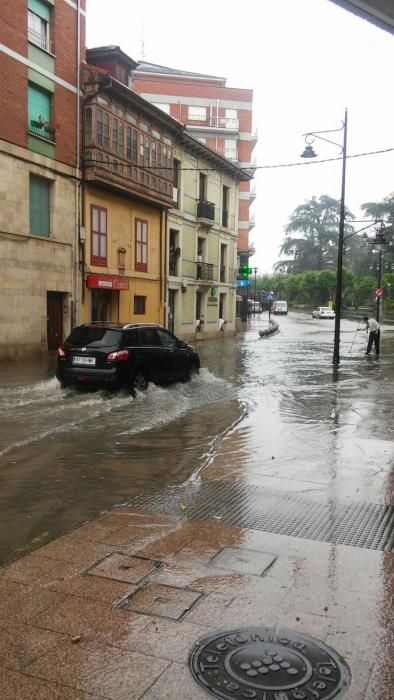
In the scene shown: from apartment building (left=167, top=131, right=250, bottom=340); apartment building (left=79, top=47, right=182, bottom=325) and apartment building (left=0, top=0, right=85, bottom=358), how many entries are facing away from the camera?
0

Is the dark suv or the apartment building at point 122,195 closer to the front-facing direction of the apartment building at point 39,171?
the dark suv

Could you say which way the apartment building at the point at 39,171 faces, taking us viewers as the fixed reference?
facing the viewer and to the right of the viewer

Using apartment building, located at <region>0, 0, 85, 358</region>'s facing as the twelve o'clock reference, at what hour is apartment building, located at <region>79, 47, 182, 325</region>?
apartment building, located at <region>79, 47, 182, 325</region> is roughly at 9 o'clock from apartment building, located at <region>0, 0, 85, 358</region>.

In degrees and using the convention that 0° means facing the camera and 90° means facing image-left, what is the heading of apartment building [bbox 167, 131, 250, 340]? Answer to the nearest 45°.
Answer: approximately 315°

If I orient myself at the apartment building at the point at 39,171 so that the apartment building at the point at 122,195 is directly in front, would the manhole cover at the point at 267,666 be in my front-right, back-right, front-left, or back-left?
back-right

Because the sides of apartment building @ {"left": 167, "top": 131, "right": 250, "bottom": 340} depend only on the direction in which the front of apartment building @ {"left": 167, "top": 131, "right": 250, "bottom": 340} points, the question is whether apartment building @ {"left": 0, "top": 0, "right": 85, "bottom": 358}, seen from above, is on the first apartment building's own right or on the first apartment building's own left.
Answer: on the first apartment building's own right

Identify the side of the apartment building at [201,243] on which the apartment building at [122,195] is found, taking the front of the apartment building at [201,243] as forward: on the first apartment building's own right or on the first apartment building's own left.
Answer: on the first apartment building's own right

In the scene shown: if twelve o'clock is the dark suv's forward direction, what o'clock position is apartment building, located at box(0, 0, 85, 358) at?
The apartment building is roughly at 10 o'clock from the dark suv.

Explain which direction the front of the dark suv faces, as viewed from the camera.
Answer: facing away from the viewer and to the right of the viewer

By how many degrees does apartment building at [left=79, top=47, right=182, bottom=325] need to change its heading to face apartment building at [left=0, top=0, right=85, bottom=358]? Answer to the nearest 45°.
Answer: approximately 90° to its right

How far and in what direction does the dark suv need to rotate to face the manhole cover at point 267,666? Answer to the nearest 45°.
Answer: approximately 135° to its right

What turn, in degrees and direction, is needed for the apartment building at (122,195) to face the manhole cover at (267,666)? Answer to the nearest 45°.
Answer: approximately 45° to its right

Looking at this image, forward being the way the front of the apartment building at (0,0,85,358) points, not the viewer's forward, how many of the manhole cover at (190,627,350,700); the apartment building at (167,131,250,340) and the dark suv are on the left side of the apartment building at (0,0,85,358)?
1

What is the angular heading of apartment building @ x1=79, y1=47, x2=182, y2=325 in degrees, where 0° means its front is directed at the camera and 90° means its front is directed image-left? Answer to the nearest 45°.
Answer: approximately 315°

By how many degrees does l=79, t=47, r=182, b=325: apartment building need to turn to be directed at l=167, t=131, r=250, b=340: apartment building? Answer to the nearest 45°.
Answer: approximately 90° to its left

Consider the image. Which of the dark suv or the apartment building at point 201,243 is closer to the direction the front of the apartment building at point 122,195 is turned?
the dark suv

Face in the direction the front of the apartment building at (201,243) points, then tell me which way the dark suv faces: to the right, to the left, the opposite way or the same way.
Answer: to the left
